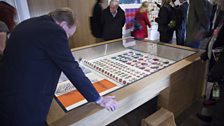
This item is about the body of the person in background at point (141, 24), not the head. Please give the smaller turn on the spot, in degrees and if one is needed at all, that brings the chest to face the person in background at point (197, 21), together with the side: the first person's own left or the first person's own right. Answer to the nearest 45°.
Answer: approximately 45° to the first person's own right

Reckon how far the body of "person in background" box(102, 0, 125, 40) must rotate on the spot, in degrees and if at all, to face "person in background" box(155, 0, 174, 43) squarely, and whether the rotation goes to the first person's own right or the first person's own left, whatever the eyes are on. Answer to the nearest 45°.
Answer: approximately 90° to the first person's own left

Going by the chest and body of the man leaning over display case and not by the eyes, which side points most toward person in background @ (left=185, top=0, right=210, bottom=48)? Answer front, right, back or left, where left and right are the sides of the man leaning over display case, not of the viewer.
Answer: front

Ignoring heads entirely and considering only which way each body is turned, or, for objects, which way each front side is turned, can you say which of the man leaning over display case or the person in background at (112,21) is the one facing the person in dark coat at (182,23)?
the man leaning over display case

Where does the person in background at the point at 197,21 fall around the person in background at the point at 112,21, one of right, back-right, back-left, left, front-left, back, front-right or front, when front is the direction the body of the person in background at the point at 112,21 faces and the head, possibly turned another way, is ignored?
left
